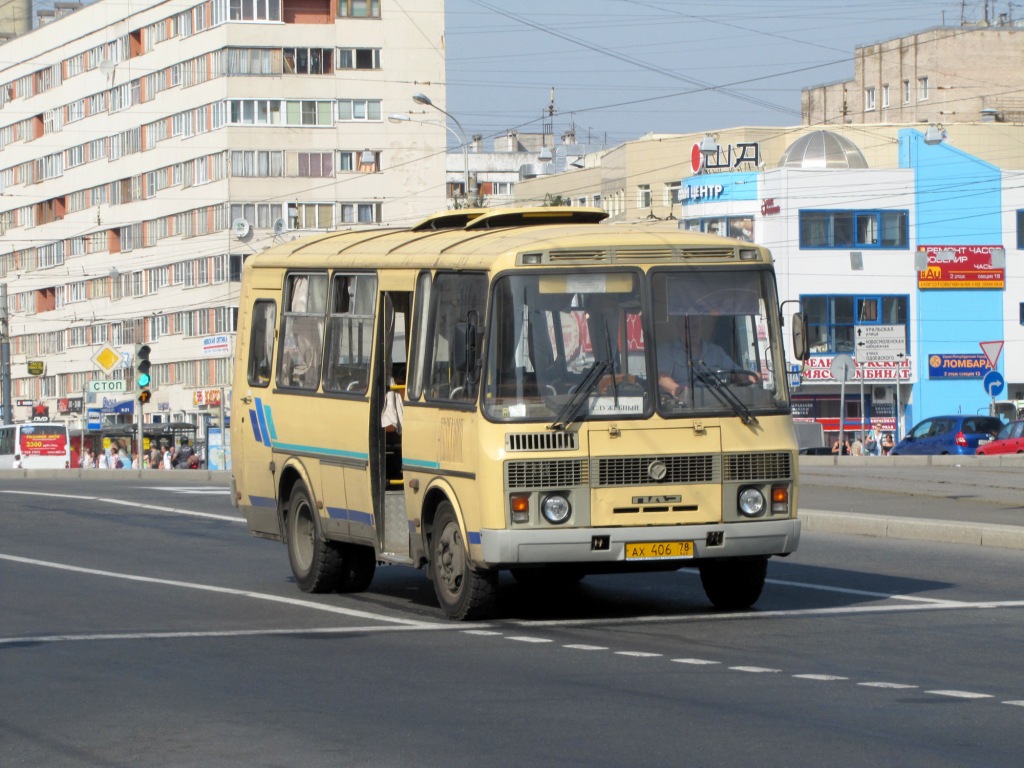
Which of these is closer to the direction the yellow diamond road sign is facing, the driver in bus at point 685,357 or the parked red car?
the driver in bus

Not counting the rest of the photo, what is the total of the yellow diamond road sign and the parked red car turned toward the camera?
1

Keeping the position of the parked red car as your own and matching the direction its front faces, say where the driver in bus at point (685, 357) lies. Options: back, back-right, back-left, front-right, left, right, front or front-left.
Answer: left

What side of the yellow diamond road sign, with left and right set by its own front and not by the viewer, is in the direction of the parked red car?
left

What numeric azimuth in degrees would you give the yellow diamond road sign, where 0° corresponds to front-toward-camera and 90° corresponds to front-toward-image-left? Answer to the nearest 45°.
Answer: approximately 0°

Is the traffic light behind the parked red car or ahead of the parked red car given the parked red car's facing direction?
ahead

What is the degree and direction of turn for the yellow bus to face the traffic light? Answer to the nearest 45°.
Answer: approximately 135° to its left

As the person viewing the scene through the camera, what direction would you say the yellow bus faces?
facing the viewer and to the right of the viewer

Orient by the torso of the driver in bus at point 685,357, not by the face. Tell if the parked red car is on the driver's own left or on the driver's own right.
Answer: on the driver's own left

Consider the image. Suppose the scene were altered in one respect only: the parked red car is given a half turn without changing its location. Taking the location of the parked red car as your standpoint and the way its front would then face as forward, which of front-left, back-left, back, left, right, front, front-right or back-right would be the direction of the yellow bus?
right
